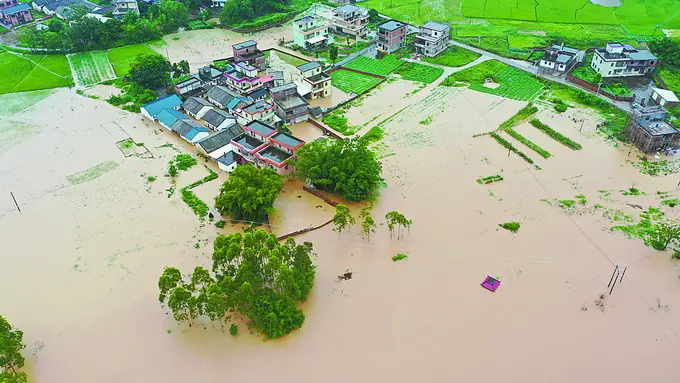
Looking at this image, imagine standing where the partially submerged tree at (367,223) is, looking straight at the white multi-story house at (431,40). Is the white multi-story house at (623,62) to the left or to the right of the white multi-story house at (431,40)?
right

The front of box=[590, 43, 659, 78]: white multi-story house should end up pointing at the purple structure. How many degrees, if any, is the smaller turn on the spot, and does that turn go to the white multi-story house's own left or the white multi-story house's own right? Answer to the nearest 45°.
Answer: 0° — it already faces it

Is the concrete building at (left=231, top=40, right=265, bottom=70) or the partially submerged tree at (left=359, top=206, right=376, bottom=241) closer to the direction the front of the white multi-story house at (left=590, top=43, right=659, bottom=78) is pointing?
the partially submerged tree

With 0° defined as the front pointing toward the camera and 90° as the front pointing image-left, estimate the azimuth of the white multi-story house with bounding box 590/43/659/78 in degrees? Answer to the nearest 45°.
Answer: approximately 0°

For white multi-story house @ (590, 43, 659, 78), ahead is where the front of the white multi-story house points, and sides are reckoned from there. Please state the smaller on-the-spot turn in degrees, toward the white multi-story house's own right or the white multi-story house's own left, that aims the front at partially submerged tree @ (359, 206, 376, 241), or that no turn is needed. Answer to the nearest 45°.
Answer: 0° — it already faces it

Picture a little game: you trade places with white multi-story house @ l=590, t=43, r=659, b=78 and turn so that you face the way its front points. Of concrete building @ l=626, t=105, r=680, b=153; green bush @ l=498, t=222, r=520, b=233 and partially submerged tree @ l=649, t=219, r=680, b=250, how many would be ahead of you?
3

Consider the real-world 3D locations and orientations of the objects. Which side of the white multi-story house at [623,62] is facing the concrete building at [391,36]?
right

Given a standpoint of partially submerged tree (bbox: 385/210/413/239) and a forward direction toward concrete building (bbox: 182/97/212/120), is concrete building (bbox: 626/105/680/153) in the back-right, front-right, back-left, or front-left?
back-right

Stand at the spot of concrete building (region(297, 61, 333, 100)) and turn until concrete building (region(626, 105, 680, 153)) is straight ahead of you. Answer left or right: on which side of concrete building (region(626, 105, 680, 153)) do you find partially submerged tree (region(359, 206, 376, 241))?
right

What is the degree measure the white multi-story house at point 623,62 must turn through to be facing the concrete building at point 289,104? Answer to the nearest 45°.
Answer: approximately 45° to its right
